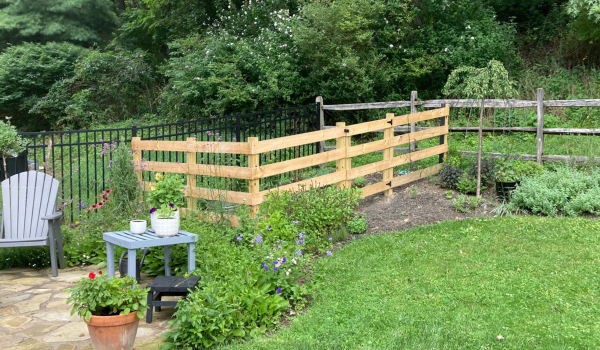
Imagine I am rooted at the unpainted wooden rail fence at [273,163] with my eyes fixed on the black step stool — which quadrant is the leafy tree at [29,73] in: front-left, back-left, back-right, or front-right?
back-right

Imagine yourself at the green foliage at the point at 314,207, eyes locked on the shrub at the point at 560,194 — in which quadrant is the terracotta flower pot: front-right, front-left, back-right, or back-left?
back-right

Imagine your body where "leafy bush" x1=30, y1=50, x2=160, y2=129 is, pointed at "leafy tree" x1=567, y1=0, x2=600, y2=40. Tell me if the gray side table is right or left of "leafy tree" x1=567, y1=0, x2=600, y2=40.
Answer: right

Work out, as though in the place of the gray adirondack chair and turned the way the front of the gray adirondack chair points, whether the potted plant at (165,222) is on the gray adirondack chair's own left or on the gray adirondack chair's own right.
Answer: on the gray adirondack chair's own left

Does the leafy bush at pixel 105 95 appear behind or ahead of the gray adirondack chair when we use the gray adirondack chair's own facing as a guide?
behind
